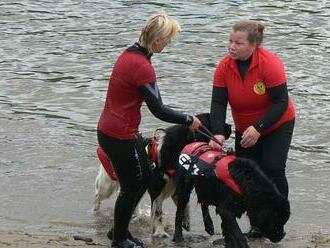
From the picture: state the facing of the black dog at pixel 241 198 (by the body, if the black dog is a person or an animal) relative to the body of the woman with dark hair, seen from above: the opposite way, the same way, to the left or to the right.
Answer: to the left

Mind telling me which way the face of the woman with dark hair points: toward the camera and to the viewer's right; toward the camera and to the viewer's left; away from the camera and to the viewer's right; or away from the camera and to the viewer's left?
toward the camera and to the viewer's left

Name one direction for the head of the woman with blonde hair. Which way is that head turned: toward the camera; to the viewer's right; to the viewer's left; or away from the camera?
to the viewer's right

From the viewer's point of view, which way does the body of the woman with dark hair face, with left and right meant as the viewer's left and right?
facing the viewer and to the left of the viewer

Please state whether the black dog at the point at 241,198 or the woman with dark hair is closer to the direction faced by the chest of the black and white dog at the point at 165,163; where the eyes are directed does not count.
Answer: the woman with dark hair

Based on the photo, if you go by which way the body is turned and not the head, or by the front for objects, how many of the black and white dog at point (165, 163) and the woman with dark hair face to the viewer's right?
1

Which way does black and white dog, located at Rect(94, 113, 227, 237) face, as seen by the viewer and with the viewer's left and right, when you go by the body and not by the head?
facing to the right of the viewer

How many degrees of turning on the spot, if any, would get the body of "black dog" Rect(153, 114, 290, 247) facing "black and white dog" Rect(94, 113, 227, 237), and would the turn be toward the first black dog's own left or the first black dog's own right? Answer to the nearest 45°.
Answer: approximately 180°

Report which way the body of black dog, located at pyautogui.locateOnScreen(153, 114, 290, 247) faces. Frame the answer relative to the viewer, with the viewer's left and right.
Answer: facing the viewer and to the right of the viewer
